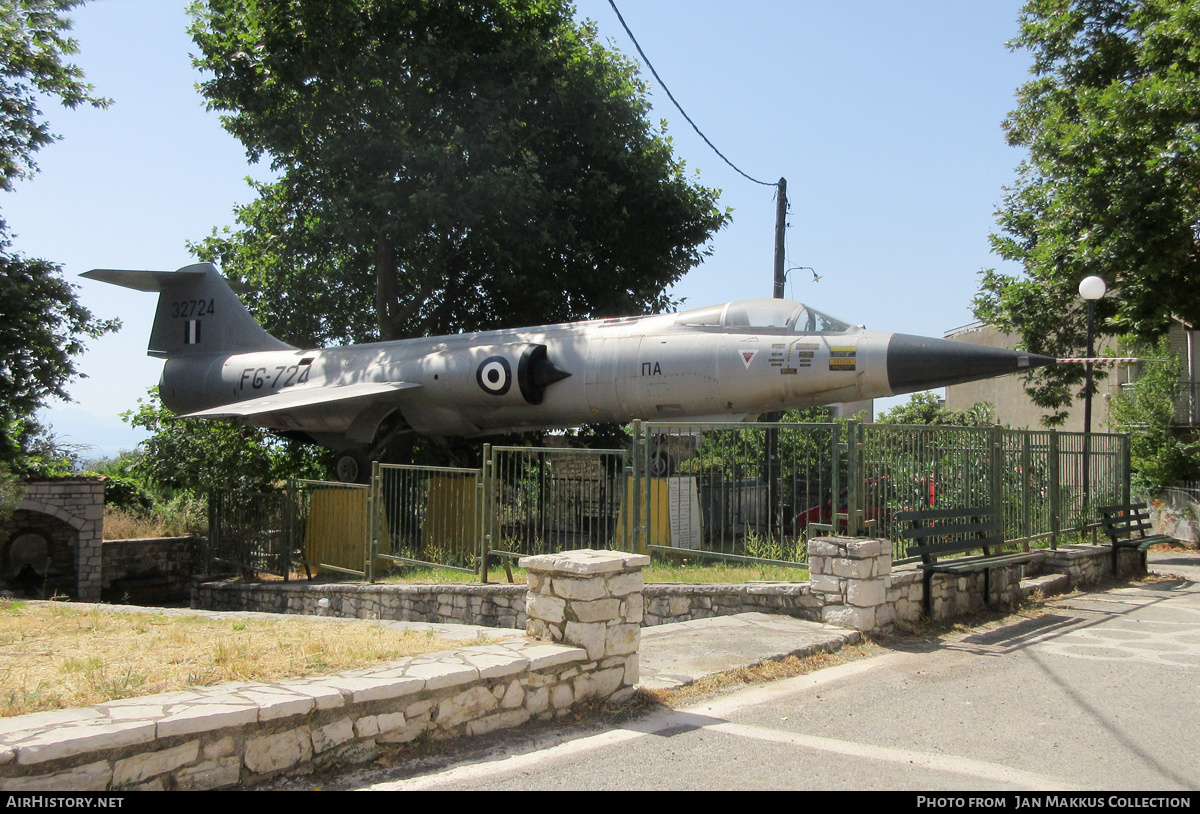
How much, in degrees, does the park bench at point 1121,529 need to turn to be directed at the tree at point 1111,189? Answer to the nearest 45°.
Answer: approximately 135° to its left

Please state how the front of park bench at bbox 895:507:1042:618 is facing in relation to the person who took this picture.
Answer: facing the viewer and to the right of the viewer

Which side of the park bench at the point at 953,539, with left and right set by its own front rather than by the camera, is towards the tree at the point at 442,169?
back

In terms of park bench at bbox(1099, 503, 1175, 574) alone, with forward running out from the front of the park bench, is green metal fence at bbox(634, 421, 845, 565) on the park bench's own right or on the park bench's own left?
on the park bench's own right

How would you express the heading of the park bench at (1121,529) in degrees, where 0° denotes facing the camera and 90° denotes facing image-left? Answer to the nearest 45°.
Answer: approximately 315°

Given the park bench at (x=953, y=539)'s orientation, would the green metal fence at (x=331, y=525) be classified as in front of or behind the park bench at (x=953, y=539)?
behind

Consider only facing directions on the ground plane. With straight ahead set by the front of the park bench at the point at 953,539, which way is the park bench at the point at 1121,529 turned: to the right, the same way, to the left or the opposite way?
the same way

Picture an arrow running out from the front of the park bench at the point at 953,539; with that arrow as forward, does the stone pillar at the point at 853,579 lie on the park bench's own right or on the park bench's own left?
on the park bench's own right

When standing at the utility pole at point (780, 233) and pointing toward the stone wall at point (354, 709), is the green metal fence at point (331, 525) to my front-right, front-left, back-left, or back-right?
front-right
